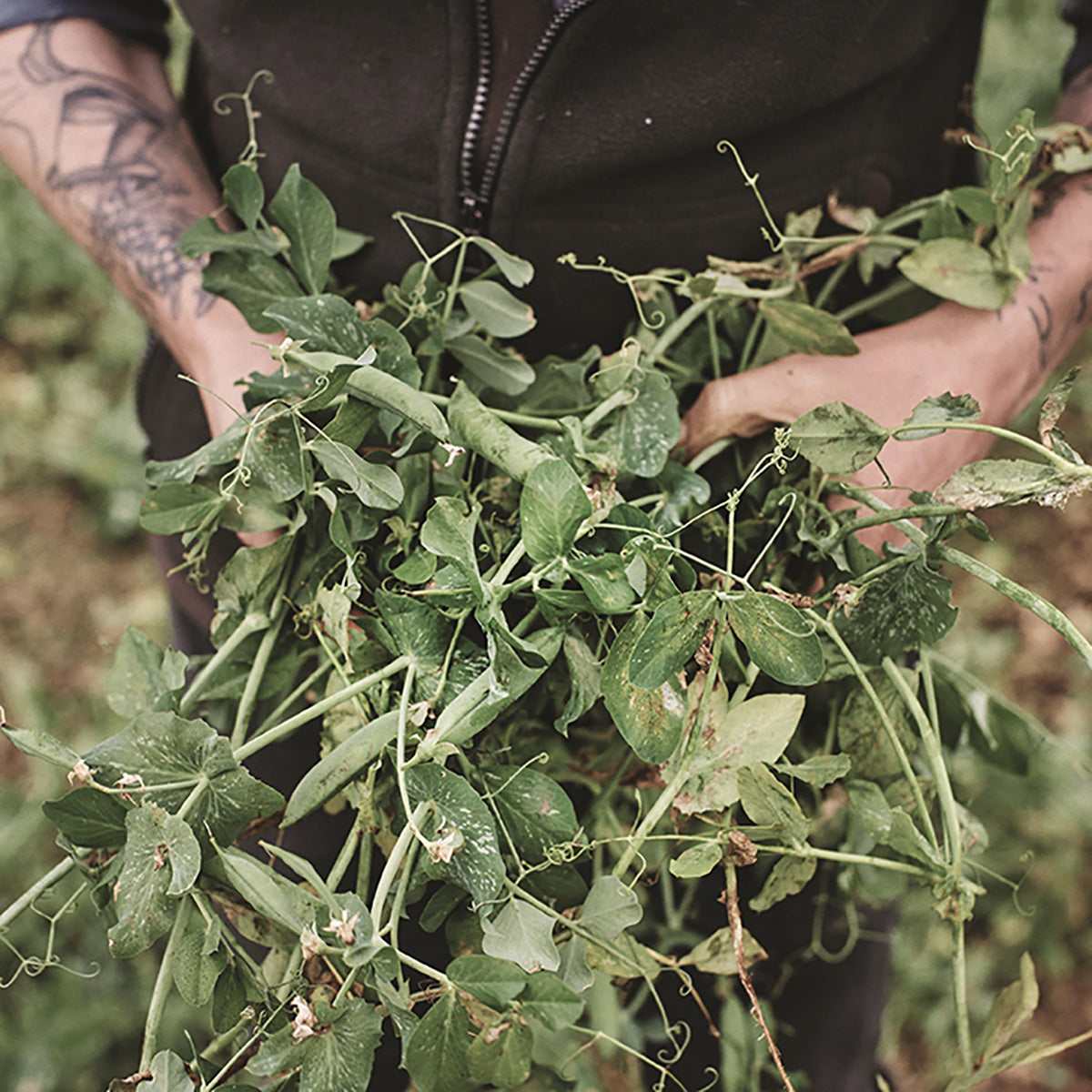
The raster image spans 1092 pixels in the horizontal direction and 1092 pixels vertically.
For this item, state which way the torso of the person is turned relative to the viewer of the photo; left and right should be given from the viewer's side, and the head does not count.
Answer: facing the viewer
